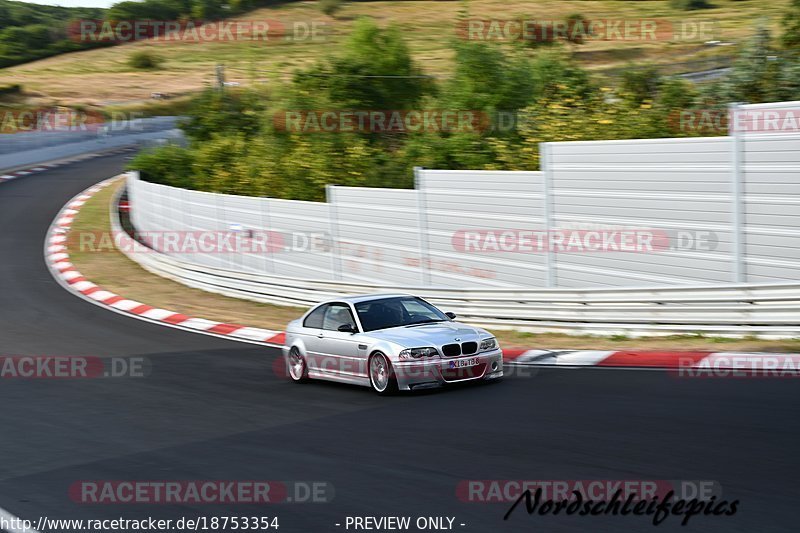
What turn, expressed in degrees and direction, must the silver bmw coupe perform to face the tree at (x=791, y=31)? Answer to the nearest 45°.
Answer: approximately 90° to its left

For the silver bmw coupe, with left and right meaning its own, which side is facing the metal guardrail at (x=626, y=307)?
left

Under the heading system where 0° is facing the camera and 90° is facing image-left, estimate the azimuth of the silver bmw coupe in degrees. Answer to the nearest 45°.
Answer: approximately 315°

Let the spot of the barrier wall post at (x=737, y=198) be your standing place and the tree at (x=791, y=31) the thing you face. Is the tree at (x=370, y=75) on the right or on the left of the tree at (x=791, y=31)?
left

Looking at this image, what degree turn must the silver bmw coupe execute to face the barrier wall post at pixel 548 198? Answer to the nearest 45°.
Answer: approximately 90° to its left

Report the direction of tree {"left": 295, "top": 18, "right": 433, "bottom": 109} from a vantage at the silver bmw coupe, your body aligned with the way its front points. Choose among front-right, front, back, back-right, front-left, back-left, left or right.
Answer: back-left

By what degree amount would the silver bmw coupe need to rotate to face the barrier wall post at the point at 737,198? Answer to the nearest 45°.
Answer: approximately 45° to its left

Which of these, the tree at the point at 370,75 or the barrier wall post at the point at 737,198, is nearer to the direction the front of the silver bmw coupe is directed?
the barrier wall post

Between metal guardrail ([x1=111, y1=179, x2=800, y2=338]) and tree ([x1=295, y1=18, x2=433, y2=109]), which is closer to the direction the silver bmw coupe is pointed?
the metal guardrail
